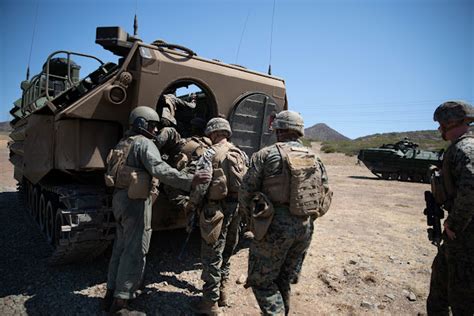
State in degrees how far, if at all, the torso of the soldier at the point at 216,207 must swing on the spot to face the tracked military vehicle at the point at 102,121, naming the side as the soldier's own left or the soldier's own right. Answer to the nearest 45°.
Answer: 0° — they already face it

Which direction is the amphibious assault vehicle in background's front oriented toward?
to the viewer's left

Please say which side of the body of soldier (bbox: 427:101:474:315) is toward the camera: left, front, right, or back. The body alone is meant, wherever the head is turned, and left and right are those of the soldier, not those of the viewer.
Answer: left

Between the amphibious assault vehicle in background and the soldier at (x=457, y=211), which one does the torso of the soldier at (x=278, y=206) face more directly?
the amphibious assault vehicle in background

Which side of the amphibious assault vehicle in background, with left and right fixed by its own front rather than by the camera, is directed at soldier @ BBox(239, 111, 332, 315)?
left

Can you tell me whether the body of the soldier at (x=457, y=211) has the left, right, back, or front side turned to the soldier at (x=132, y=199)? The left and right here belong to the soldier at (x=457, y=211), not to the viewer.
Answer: front

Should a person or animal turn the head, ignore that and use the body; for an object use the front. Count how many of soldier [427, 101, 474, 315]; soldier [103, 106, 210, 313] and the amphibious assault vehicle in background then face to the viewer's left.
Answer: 2

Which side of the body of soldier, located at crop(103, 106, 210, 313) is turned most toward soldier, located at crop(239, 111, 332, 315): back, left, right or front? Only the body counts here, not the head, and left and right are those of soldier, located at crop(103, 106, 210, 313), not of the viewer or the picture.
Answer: front

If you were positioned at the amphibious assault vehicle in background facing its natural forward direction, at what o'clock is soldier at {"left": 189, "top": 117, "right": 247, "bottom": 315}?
The soldier is roughly at 9 o'clock from the amphibious assault vehicle in background.

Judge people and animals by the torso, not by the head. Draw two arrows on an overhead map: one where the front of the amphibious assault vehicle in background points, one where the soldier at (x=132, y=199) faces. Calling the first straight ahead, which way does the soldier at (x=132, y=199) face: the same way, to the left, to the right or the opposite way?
to the right

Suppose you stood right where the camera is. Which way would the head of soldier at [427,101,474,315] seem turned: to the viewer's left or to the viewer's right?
to the viewer's left

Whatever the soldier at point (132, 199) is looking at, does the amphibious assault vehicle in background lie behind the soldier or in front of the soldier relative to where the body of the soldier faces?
in front

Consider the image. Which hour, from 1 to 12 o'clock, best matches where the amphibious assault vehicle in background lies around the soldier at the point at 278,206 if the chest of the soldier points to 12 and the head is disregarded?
The amphibious assault vehicle in background is roughly at 2 o'clock from the soldier.

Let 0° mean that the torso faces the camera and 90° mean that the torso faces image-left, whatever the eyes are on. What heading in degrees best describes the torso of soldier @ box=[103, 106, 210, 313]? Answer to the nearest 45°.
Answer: approximately 225°
